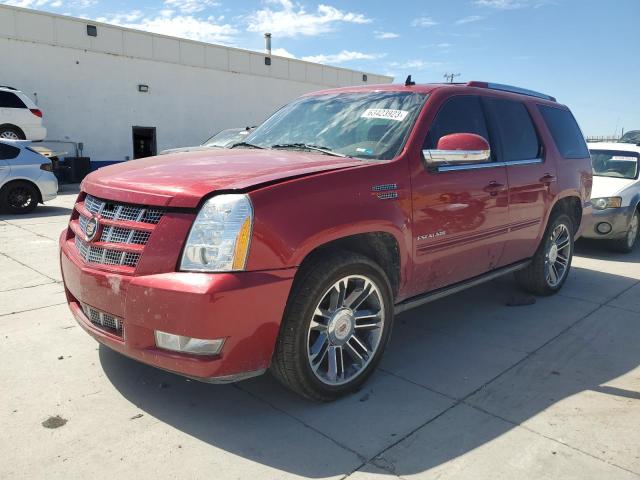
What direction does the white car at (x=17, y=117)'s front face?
to the viewer's left

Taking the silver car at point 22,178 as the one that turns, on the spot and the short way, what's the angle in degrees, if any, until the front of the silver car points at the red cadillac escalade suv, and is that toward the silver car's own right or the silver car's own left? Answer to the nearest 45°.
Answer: approximately 90° to the silver car's own left

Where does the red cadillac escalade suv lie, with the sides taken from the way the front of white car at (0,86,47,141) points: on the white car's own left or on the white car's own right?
on the white car's own left

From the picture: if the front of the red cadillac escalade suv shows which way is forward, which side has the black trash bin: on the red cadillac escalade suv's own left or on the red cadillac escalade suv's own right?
on the red cadillac escalade suv's own right

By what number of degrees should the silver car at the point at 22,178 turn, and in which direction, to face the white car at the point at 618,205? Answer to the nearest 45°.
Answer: approximately 135° to its left

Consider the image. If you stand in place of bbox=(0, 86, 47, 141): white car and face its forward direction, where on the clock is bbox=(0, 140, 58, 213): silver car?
The silver car is roughly at 9 o'clock from the white car.

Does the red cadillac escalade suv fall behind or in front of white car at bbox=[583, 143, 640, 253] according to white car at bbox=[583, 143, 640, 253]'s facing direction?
in front

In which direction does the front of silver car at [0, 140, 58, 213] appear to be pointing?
to the viewer's left

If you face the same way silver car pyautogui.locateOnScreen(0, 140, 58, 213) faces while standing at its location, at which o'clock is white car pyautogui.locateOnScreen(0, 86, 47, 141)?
The white car is roughly at 3 o'clock from the silver car.

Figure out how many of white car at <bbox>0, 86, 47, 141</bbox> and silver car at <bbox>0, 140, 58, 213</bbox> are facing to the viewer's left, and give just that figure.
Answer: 2

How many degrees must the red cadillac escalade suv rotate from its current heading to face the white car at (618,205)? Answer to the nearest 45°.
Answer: approximately 180°

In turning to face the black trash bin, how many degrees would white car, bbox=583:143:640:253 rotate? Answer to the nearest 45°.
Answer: approximately 45° to its right
